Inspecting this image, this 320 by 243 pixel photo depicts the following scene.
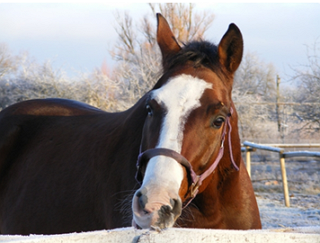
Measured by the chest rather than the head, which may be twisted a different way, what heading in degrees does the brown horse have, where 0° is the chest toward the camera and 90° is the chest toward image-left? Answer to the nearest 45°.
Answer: approximately 315°
